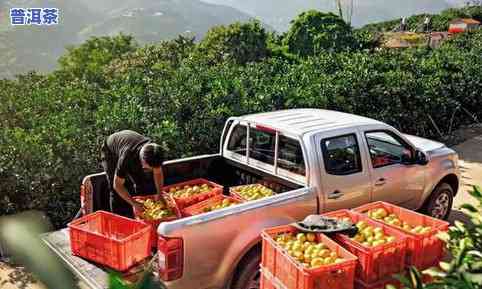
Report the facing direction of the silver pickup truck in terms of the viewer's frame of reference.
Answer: facing away from the viewer and to the right of the viewer

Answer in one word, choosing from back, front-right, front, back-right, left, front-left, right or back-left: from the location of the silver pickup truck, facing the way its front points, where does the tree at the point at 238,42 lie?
front-left

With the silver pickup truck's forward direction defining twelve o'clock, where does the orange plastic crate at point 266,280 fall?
The orange plastic crate is roughly at 5 o'clock from the silver pickup truck.
